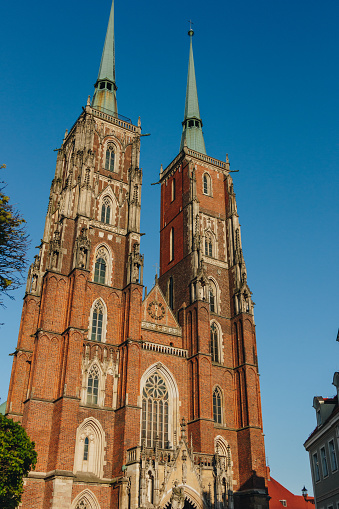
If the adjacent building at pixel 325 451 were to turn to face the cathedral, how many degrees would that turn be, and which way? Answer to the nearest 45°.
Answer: approximately 45° to its right

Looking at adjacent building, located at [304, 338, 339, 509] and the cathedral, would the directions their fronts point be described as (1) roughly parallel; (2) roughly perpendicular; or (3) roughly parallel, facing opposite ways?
roughly perpendicular

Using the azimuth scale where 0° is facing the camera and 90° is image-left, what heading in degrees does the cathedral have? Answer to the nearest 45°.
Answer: approximately 315°

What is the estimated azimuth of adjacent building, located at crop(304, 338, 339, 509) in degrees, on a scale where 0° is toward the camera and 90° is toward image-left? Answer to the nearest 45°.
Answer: approximately 45°

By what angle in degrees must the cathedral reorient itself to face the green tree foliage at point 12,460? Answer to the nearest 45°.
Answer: approximately 90° to its right
